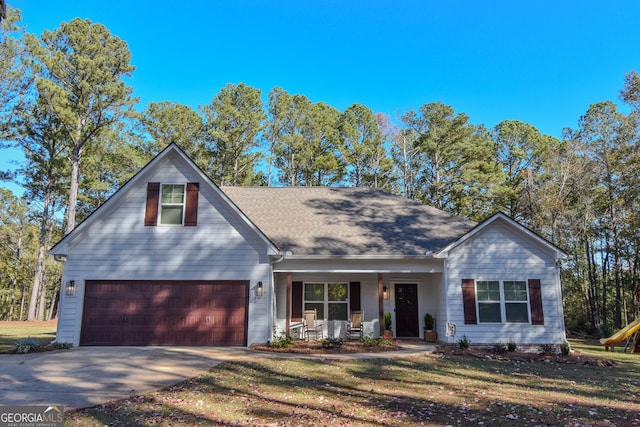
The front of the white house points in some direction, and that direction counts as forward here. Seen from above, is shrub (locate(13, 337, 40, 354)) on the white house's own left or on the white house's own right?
on the white house's own right

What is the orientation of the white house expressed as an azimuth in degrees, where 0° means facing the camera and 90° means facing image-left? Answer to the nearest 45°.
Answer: approximately 0°

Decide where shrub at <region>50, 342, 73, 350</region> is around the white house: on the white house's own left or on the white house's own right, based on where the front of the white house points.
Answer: on the white house's own right

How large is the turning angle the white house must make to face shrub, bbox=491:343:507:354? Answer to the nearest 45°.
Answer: approximately 90° to its left
